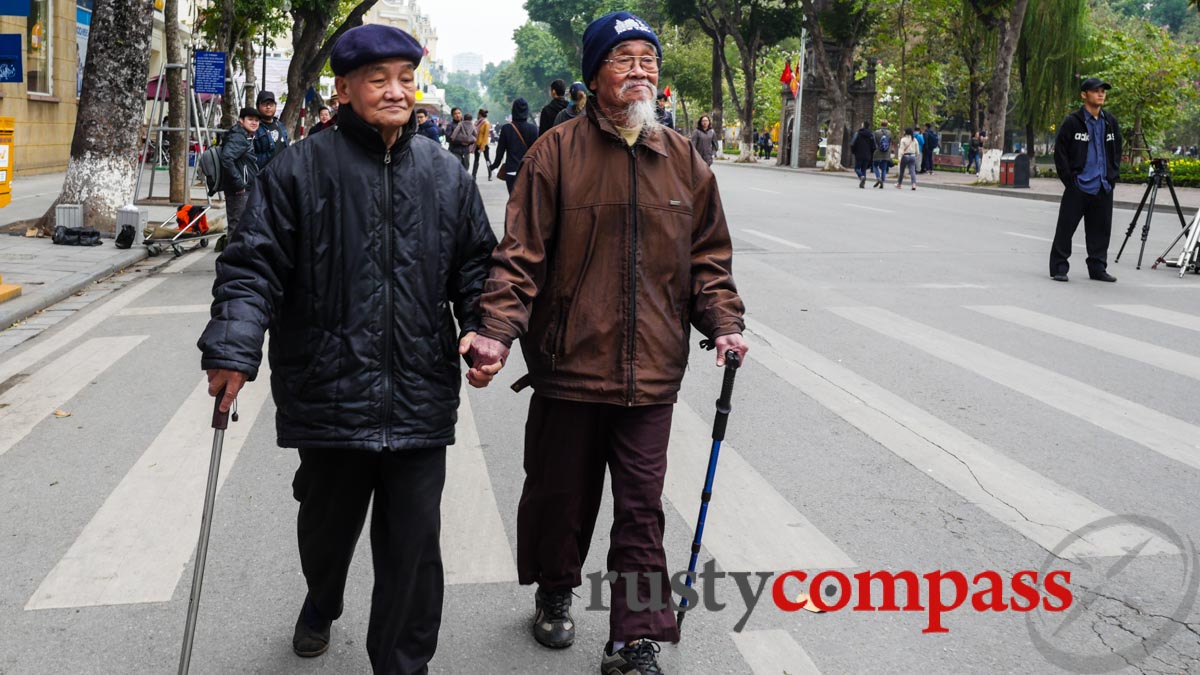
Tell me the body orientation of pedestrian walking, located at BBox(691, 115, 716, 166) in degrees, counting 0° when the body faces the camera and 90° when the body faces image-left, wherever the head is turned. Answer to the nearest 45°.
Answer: approximately 0°

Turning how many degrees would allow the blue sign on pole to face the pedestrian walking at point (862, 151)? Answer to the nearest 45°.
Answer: approximately 135° to its left

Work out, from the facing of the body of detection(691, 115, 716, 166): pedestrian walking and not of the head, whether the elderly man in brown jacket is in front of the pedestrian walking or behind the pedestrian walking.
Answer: in front

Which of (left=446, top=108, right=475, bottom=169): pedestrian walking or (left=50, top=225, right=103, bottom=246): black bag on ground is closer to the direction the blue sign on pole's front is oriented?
the black bag on ground

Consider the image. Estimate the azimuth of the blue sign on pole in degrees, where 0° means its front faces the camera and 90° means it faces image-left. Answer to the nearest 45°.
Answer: approximately 0°

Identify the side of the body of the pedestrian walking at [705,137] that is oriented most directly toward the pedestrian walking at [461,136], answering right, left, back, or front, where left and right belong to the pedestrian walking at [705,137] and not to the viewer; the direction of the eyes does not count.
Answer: right

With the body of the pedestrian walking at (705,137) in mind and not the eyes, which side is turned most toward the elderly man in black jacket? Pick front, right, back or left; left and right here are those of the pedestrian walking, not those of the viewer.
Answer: front

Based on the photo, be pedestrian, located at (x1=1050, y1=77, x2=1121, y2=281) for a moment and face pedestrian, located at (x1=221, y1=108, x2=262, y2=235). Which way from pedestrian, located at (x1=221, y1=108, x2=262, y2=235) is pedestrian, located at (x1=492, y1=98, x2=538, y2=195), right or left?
right

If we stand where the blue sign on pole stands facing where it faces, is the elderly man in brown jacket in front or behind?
in front

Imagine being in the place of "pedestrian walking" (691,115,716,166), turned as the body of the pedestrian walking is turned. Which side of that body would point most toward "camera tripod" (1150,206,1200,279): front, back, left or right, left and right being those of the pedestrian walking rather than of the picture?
front

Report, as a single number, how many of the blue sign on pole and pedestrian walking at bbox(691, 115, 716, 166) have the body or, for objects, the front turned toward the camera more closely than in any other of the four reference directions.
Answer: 2

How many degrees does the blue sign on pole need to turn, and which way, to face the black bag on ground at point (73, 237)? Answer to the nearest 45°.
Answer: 0° — it already faces it
